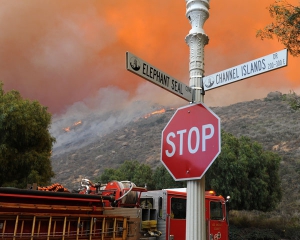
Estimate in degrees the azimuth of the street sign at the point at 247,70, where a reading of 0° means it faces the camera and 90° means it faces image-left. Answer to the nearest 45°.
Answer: approximately 45°

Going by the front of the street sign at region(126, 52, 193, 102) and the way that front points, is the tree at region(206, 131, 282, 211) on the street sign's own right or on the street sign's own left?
on the street sign's own left

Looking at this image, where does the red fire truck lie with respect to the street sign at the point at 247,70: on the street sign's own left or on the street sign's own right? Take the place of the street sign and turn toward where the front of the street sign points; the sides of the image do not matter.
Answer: on the street sign's own right

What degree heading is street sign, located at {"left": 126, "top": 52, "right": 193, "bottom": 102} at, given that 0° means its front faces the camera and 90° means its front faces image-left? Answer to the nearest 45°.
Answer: approximately 315°

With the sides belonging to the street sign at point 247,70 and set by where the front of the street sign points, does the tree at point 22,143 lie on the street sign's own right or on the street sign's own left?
on the street sign's own right

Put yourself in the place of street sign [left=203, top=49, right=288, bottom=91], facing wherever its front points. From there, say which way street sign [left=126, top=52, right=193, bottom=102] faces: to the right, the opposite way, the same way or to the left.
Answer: to the left

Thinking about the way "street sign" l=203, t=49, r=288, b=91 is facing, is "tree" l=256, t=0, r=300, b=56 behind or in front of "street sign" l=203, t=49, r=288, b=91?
behind

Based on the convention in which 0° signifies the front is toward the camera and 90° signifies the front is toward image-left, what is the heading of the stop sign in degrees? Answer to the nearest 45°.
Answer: approximately 45°
